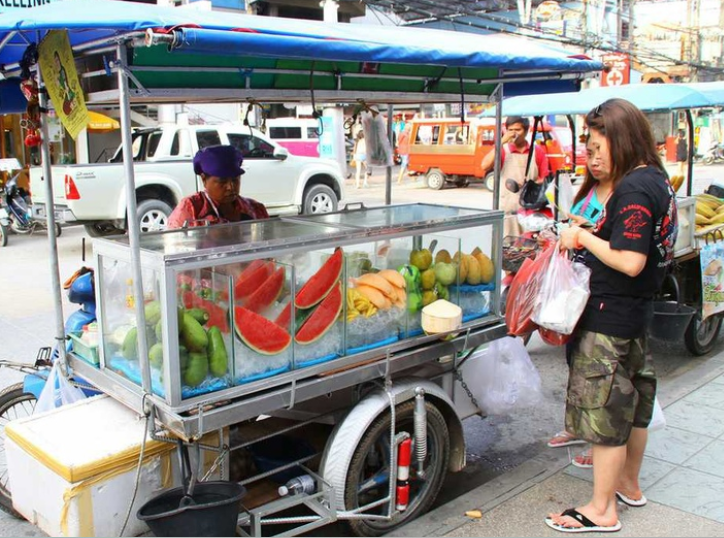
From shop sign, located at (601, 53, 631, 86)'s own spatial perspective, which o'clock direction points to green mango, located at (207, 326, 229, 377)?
The green mango is roughly at 12 o'clock from the shop sign.

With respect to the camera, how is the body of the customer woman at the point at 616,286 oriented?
to the viewer's left

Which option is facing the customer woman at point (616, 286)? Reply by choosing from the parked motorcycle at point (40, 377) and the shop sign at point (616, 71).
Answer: the shop sign

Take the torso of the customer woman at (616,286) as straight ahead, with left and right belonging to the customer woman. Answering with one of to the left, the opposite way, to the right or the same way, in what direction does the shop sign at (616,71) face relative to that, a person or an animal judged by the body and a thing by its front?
to the left

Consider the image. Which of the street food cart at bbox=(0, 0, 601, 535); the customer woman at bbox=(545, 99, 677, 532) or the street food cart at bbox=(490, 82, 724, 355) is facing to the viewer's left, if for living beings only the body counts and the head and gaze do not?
the customer woman

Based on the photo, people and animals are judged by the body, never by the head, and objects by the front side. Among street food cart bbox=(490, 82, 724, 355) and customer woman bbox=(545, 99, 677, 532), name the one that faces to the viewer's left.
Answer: the customer woman

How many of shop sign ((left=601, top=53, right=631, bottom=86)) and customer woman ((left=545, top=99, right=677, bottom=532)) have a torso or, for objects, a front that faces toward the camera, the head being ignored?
1

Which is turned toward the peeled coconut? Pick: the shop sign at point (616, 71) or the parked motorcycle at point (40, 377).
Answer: the shop sign

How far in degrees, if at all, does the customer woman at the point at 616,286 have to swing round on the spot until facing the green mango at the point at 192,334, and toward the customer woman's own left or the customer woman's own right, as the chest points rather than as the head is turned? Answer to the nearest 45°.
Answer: approximately 45° to the customer woman's own left
